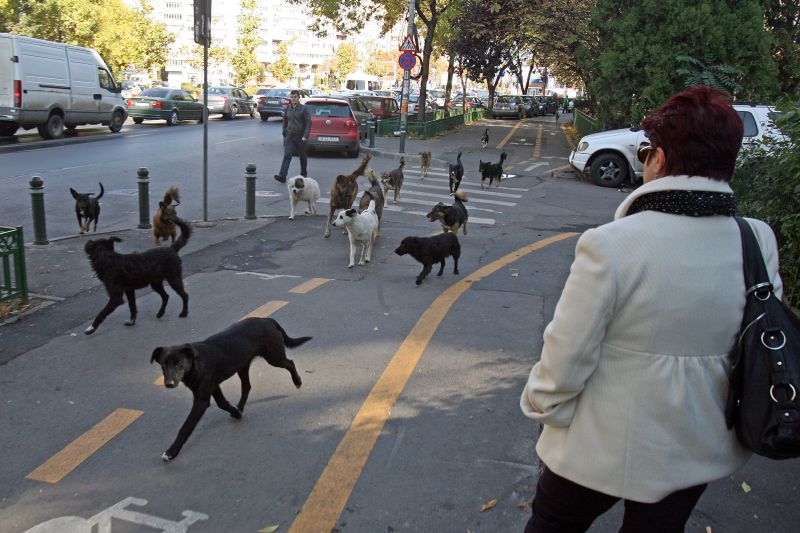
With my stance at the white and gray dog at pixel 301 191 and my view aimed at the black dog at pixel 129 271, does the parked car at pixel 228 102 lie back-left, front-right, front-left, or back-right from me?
back-right

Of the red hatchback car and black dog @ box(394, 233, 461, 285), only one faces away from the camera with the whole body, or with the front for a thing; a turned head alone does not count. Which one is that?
the red hatchback car

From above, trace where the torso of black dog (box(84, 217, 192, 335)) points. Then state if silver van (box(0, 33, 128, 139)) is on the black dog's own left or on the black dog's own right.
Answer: on the black dog's own right

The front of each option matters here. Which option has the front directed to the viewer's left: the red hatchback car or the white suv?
the white suv

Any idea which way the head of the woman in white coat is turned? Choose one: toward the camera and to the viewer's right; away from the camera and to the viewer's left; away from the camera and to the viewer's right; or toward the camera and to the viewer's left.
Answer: away from the camera and to the viewer's left

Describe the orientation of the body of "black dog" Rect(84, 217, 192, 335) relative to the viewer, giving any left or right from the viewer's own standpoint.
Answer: facing the viewer and to the left of the viewer

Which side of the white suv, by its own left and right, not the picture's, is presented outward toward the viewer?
left

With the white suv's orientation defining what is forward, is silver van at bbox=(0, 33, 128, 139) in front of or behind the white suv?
in front

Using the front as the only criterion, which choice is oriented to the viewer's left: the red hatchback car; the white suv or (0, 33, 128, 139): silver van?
the white suv

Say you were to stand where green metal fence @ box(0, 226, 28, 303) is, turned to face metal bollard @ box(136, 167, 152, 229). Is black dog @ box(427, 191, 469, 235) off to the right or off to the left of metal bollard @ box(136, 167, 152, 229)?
right

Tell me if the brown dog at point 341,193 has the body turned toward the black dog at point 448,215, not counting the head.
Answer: no

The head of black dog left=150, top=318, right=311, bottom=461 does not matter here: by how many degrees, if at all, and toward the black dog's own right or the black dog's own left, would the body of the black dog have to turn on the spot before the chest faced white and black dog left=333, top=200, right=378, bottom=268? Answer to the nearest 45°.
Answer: approximately 135° to the black dog's own right

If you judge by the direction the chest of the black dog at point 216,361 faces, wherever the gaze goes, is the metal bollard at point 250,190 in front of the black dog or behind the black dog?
behind

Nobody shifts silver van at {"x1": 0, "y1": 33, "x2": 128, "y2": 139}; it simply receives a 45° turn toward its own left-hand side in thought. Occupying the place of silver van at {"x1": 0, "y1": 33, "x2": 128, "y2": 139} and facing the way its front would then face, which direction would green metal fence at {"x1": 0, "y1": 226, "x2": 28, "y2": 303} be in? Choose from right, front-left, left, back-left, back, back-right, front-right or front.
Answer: back

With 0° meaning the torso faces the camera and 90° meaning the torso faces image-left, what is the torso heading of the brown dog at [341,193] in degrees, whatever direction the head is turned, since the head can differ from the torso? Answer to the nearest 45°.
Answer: approximately 45°

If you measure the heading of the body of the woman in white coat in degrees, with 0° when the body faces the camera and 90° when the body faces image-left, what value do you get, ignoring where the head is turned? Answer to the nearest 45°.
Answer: approximately 135°

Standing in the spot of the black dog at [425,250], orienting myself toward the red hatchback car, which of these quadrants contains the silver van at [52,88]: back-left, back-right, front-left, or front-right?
front-left

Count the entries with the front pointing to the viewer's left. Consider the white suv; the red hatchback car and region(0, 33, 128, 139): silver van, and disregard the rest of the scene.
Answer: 1

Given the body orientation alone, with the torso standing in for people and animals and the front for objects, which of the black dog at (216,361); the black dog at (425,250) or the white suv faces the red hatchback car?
the white suv

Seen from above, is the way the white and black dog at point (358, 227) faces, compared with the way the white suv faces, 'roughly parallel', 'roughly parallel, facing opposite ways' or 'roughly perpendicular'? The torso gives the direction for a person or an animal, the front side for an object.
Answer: roughly perpendicular
